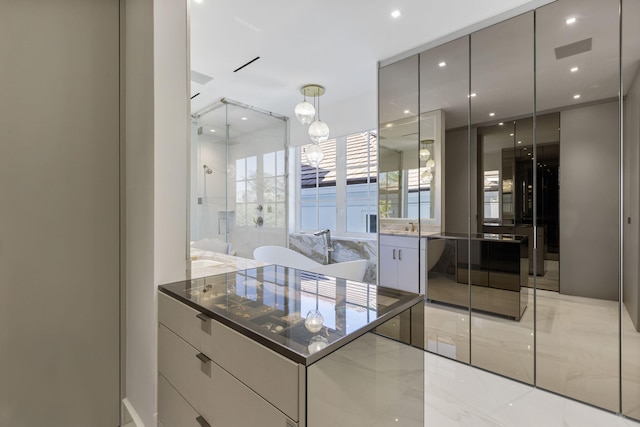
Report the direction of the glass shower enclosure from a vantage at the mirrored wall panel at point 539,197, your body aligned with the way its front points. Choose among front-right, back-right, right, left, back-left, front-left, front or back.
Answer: front-right

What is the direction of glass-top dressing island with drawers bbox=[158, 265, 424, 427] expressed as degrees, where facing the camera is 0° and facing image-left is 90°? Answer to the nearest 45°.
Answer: approximately 45°

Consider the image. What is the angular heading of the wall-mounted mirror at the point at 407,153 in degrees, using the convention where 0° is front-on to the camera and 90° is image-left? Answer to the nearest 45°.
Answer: approximately 45°

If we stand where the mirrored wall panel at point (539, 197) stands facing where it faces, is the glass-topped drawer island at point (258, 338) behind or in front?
in front

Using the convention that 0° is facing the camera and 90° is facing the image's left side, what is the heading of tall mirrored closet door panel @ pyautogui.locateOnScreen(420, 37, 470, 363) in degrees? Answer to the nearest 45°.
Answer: approximately 45°

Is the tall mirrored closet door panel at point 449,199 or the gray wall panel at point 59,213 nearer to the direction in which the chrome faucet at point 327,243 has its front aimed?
the gray wall panel

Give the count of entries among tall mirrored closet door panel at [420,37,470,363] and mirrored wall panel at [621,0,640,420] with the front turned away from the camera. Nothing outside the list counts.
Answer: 0

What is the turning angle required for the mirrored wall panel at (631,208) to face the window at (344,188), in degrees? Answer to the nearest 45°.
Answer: approximately 45° to its right

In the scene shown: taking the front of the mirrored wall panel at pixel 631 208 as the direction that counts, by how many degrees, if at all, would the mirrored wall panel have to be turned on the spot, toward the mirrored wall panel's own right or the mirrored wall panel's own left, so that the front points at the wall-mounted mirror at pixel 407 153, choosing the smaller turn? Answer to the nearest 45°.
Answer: approximately 45° to the mirrored wall panel's own right

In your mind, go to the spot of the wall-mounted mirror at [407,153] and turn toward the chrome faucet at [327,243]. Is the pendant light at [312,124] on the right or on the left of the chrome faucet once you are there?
left

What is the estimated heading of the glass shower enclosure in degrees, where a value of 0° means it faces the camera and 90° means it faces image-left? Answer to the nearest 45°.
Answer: approximately 45°

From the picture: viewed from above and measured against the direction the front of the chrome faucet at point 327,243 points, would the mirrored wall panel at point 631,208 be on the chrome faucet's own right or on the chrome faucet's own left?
on the chrome faucet's own left
